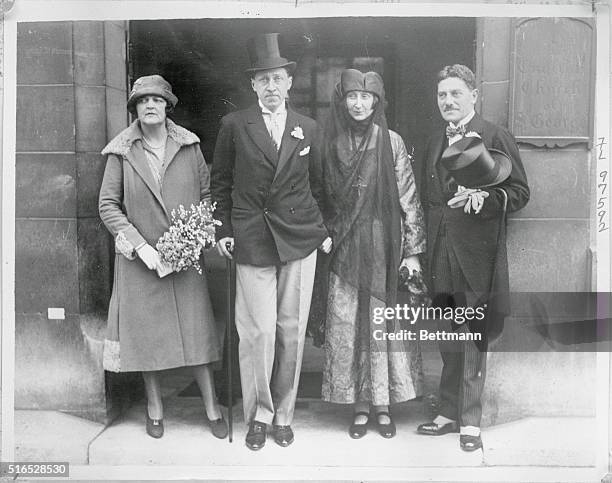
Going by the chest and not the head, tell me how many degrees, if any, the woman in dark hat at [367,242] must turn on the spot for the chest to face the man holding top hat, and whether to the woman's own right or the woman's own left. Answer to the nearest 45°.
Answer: approximately 90° to the woman's own left

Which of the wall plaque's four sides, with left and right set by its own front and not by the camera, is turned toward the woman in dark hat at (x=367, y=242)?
right

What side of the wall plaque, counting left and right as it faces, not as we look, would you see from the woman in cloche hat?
right

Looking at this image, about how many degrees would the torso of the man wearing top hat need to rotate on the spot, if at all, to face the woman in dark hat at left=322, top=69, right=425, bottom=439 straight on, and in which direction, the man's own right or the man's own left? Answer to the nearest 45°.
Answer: approximately 90° to the man's own left

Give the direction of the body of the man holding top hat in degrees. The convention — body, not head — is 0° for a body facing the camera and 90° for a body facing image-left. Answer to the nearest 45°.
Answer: approximately 45°

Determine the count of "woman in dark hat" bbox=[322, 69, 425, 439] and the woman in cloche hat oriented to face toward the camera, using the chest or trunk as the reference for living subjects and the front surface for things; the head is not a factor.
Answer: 2

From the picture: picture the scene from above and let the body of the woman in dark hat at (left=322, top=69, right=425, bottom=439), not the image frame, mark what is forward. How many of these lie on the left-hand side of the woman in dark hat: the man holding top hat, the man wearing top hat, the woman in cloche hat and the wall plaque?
2

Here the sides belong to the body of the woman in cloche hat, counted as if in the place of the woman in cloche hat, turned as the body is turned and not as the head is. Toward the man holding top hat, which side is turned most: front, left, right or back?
left

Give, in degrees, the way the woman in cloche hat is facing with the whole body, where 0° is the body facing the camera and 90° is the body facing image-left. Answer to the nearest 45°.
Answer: approximately 0°

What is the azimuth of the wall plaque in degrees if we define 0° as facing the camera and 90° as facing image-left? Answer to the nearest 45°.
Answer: approximately 0°

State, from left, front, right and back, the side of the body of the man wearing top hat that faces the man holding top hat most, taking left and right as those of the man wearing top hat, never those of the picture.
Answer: left

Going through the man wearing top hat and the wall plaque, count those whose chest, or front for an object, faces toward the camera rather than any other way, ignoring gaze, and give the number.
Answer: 2
